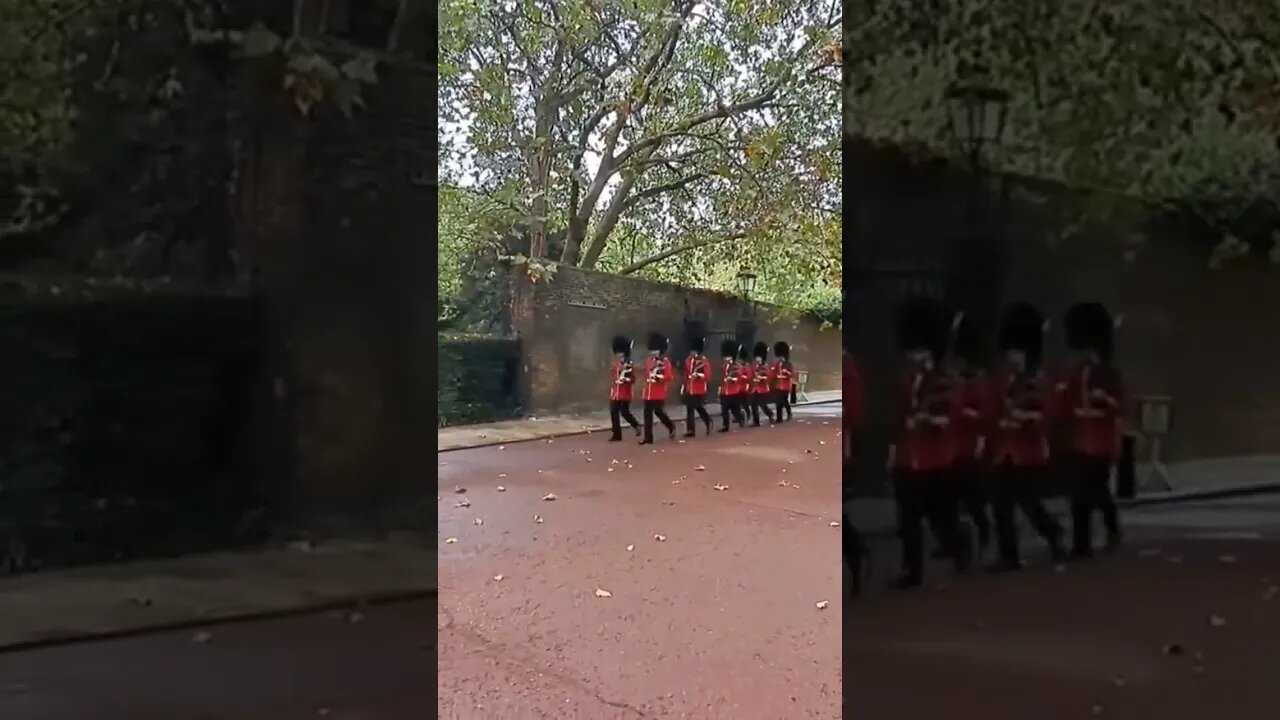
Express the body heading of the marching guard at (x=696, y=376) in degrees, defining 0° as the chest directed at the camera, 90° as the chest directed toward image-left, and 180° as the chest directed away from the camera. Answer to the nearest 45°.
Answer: approximately 45°

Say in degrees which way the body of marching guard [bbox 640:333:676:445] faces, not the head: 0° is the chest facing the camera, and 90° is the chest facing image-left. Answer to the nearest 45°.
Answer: approximately 45°

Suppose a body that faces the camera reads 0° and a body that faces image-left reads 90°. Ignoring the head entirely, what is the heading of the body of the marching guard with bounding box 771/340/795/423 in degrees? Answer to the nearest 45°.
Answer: approximately 45°

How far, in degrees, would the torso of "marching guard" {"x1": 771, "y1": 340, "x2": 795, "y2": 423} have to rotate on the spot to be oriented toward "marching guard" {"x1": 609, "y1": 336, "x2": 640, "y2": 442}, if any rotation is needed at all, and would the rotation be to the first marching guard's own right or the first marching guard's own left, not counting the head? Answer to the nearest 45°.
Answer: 0° — they already face them
